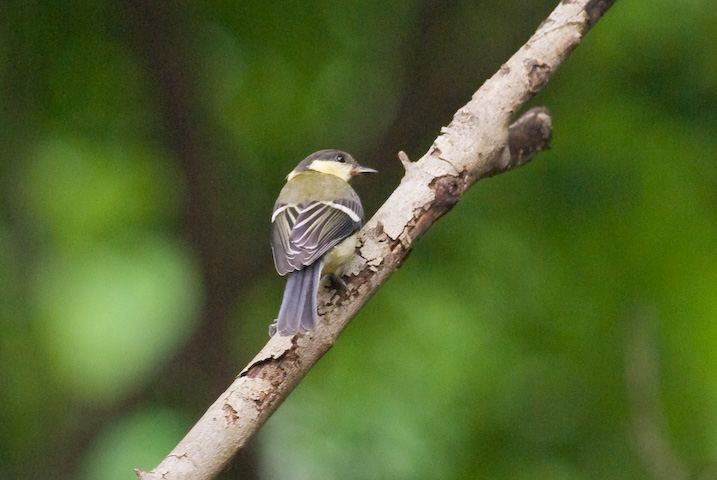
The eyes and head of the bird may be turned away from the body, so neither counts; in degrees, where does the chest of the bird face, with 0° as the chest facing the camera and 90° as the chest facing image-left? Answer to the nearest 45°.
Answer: approximately 225°
